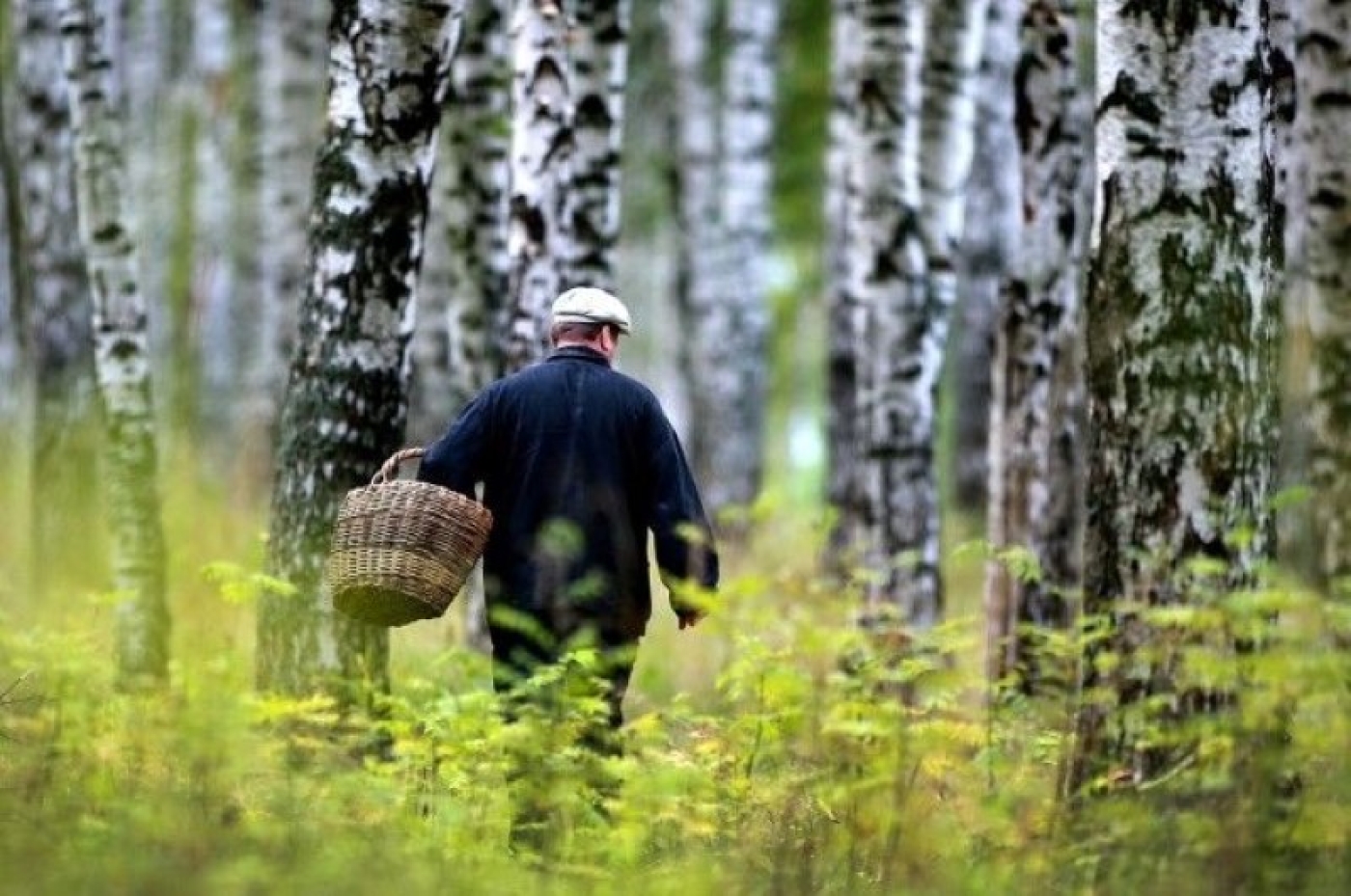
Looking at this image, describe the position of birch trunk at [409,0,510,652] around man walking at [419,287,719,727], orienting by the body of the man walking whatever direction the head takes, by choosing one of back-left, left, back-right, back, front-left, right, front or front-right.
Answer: front

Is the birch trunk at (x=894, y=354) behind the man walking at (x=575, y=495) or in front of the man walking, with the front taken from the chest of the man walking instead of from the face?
in front

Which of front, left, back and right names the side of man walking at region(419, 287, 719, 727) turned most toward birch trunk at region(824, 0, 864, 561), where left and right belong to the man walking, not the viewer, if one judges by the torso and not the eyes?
front

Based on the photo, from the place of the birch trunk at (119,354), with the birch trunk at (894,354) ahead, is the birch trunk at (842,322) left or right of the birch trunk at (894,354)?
left

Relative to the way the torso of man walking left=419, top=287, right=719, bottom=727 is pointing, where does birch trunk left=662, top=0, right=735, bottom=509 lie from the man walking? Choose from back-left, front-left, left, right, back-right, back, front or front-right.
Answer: front

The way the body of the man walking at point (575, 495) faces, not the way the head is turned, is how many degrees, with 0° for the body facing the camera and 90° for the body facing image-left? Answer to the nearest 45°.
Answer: approximately 180°

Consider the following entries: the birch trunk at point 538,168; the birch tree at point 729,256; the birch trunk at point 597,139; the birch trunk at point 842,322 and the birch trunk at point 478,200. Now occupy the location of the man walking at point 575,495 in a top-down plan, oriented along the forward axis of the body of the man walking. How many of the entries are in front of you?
5

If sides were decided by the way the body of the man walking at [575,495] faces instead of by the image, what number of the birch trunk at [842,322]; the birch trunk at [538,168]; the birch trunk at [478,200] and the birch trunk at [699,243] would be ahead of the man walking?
4

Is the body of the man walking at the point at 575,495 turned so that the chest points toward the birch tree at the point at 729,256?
yes

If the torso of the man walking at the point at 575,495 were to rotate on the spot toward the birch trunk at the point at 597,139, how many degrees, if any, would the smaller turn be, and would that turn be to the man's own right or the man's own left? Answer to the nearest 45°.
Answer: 0° — they already face it

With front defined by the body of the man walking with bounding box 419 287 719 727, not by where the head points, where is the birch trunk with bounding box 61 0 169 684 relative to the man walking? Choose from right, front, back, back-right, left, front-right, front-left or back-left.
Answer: front-left

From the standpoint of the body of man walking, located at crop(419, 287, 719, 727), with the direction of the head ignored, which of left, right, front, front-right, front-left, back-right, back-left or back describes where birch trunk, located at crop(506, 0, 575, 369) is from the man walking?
front

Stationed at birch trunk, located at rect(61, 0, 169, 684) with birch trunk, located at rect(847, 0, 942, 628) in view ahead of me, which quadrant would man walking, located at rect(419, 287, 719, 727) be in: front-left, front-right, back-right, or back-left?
front-right

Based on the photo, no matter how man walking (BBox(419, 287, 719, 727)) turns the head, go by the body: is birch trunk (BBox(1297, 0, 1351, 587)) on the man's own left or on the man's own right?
on the man's own right
